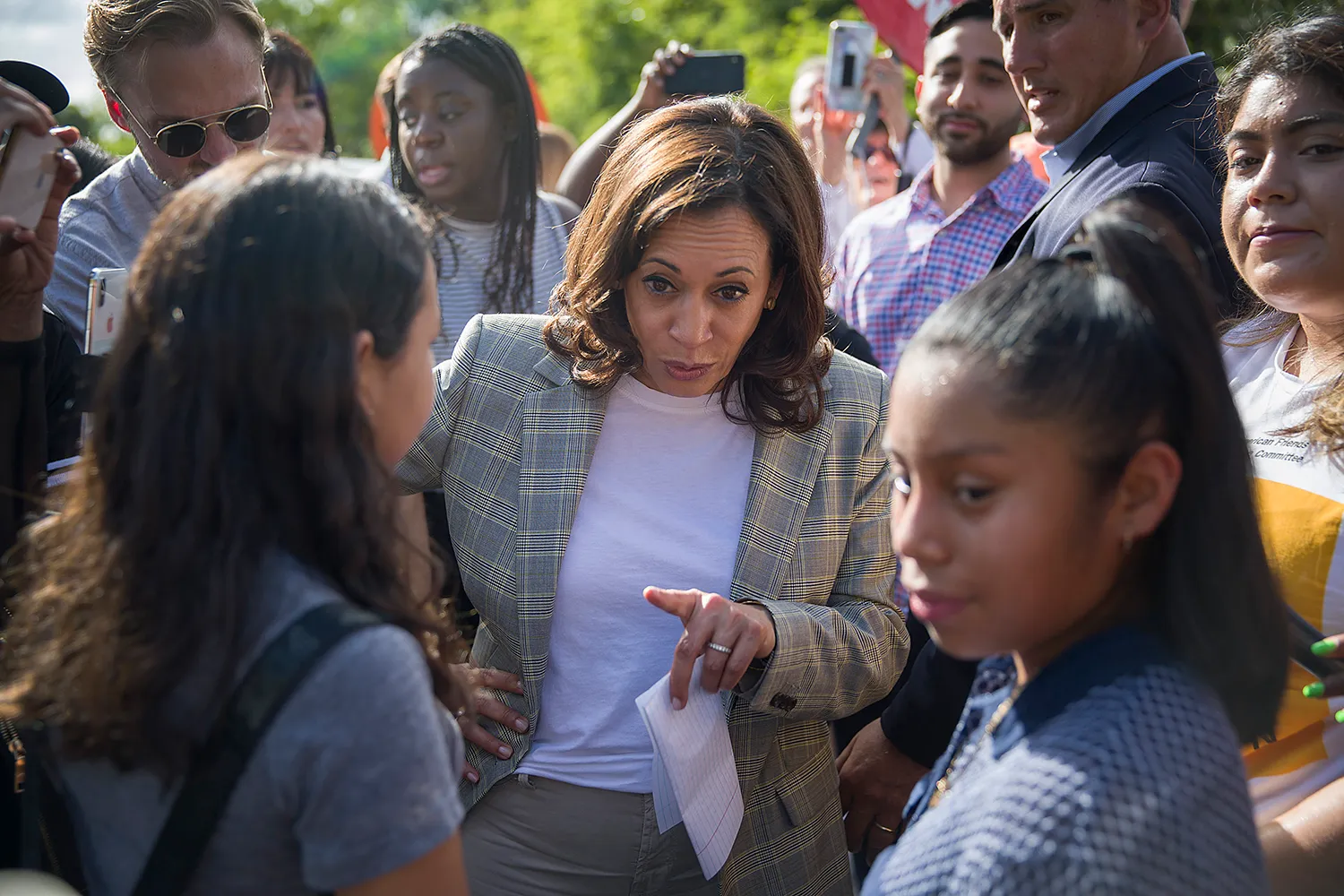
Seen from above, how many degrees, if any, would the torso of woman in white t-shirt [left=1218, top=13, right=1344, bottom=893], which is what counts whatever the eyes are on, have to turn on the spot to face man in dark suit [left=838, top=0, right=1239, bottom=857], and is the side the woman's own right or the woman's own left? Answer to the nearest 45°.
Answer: approximately 90° to the woman's own right

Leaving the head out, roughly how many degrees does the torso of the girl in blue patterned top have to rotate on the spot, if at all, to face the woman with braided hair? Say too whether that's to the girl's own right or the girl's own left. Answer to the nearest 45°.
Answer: approximately 90° to the girl's own right

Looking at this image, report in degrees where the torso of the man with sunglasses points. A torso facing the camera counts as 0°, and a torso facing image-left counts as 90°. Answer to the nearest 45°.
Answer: approximately 315°

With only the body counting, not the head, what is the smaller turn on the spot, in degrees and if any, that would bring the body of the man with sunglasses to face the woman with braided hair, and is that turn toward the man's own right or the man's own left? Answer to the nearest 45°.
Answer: approximately 90° to the man's own left

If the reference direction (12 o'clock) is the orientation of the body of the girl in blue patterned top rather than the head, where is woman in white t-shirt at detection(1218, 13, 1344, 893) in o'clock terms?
The woman in white t-shirt is roughly at 5 o'clock from the girl in blue patterned top.

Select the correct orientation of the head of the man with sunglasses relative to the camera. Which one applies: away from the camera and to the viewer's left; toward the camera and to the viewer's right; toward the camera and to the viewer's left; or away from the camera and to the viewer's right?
toward the camera and to the viewer's right

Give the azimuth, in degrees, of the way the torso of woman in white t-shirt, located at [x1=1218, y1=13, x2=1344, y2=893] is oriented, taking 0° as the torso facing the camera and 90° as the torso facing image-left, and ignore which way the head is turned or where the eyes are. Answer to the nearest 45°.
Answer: approximately 45°

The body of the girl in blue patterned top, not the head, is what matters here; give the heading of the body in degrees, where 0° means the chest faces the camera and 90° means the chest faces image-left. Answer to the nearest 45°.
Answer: approximately 45°
